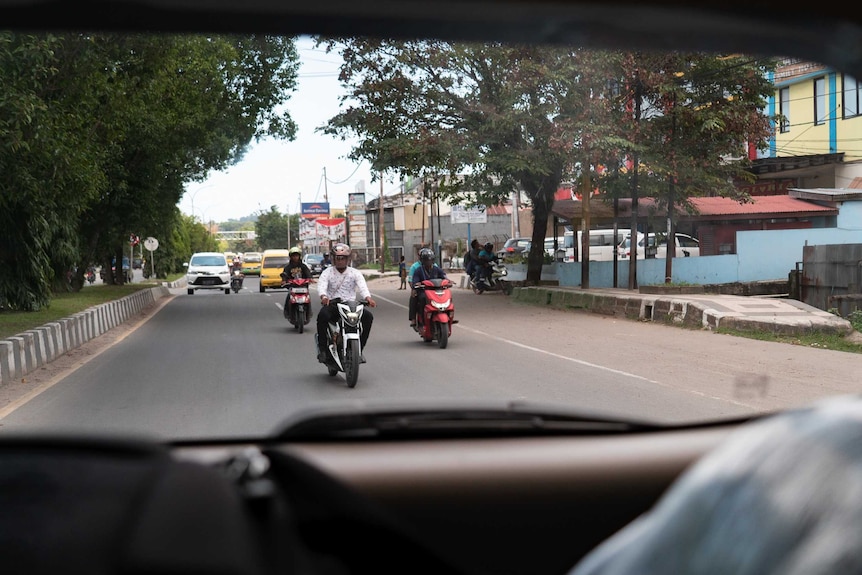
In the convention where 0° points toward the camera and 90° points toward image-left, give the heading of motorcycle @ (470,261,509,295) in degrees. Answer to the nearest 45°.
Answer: approximately 315°

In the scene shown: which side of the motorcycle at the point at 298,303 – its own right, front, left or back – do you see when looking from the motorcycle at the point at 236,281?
back

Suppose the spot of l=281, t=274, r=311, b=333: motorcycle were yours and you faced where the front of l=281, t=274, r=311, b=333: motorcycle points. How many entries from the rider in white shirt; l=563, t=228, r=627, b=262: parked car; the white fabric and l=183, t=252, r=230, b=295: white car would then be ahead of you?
2

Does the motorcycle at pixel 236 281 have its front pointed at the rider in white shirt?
yes

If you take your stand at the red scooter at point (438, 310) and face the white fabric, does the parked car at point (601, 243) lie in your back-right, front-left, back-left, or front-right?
back-left
